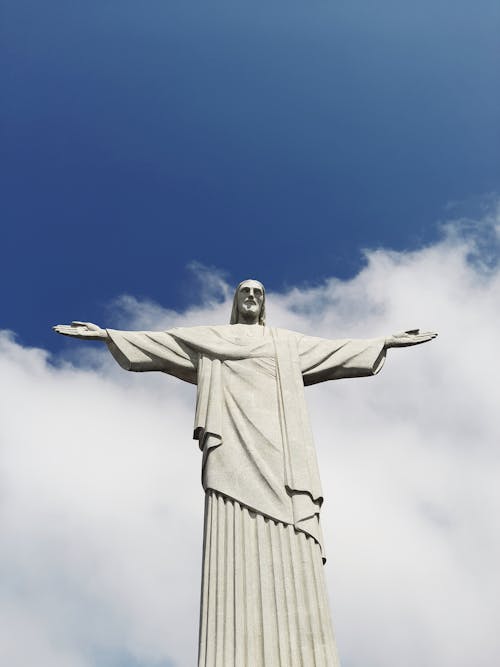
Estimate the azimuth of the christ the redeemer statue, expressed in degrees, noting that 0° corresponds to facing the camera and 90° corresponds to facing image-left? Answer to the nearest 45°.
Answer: approximately 0°
